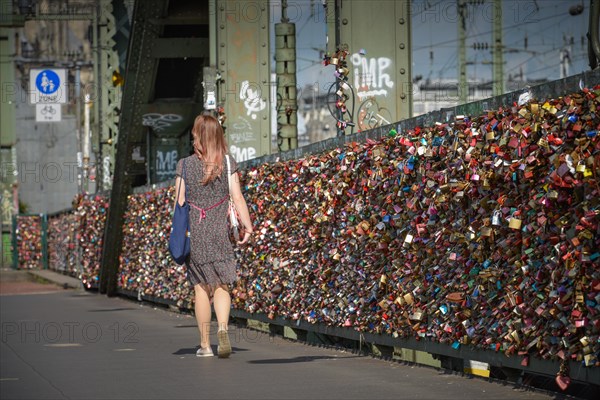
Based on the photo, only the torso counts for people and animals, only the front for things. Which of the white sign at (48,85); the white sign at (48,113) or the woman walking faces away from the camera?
the woman walking

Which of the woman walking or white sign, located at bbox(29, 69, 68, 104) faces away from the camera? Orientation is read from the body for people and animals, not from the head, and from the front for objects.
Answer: the woman walking

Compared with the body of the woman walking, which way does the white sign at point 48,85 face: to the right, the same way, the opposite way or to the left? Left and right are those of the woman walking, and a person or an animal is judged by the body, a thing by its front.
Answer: the opposite way

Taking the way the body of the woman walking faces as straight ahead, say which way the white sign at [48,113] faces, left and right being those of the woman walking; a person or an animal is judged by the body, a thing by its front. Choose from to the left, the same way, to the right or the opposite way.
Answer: the opposite way

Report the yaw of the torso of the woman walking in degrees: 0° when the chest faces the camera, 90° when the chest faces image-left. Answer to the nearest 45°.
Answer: approximately 180°

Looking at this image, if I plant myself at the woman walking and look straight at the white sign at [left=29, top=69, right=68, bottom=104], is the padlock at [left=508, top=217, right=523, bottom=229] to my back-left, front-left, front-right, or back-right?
back-right

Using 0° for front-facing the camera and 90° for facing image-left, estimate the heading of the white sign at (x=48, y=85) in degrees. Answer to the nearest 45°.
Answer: approximately 0°
